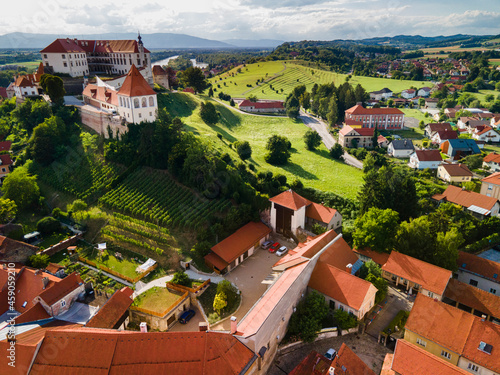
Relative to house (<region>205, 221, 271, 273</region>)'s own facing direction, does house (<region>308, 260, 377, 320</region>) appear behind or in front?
in front

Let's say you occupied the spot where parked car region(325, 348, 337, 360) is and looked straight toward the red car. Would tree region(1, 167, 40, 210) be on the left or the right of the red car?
left

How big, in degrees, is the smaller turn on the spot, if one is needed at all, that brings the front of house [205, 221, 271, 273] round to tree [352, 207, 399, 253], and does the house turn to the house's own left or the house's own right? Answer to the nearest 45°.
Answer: approximately 45° to the house's own left

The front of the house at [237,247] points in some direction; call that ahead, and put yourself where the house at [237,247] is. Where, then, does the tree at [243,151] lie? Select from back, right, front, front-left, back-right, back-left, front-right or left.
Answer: back-left

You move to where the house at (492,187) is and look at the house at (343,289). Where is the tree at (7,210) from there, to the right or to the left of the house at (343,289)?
right

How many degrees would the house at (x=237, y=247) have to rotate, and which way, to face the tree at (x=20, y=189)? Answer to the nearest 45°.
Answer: approximately 135° to its right

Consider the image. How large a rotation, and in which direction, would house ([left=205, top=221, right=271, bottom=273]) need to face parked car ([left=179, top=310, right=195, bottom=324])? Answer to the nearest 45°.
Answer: approximately 90° to its right

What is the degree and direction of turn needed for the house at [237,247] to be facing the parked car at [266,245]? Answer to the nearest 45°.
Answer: approximately 90° to its left

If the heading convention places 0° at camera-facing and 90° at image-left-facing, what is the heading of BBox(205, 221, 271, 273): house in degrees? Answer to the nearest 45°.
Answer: approximately 315°

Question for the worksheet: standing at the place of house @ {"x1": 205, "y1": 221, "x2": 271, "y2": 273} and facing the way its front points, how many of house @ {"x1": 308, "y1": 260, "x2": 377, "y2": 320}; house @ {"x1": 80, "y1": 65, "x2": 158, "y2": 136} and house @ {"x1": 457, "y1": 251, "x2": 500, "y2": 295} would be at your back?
1

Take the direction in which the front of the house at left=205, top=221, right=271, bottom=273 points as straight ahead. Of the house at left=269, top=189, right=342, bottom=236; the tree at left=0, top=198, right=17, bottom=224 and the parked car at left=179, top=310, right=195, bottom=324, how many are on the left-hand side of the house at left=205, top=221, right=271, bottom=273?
1

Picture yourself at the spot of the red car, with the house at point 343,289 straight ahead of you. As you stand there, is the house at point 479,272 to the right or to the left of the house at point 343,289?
left

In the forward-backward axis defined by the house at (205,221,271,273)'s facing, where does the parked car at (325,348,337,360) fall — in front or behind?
in front
